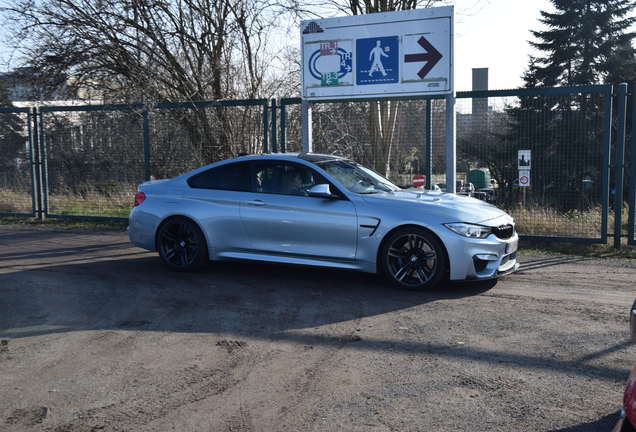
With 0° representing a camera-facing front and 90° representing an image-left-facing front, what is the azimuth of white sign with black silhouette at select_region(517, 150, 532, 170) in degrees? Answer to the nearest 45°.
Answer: approximately 0°

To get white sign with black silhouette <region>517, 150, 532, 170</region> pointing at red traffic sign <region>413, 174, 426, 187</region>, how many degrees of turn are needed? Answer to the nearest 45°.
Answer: approximately 90° to its right

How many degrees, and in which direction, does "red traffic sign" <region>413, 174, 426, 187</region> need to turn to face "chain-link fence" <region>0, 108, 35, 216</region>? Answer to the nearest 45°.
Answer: approximately 90° to its right

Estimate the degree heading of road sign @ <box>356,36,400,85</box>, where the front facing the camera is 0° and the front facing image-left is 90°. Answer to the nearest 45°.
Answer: approximately 0°
